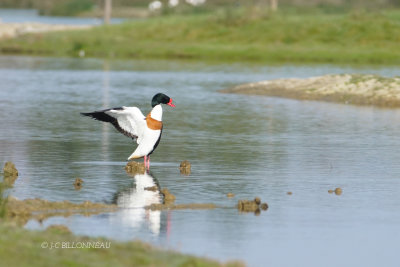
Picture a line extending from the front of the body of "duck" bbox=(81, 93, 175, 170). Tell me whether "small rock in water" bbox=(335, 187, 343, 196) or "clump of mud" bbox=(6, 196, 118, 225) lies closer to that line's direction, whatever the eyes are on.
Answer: the small rock in water

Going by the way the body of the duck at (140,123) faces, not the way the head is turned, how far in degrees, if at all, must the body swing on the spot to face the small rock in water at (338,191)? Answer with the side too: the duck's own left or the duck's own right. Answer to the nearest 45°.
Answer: approximately 45° to the duck's own right

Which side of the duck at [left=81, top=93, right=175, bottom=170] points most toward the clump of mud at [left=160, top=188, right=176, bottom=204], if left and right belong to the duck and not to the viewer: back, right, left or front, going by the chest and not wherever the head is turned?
right

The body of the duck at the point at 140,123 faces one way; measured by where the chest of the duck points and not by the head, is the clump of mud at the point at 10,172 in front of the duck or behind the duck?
behind

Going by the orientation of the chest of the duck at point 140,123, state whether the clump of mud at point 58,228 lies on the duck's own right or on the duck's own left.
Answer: on the duck's own right

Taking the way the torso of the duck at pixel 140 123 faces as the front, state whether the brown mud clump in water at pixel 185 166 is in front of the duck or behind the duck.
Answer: in front

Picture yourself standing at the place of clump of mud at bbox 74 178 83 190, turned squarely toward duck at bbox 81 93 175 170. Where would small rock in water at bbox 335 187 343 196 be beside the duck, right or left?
right

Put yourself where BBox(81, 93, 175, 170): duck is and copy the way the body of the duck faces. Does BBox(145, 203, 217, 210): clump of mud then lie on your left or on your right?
on your right

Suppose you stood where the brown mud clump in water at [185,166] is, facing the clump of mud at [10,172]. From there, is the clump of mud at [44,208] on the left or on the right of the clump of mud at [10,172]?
left

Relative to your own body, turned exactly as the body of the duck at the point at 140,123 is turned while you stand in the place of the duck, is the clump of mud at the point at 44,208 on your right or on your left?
on your right

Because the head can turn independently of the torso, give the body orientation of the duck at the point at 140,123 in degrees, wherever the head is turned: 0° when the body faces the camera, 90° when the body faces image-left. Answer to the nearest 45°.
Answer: approximately 270°

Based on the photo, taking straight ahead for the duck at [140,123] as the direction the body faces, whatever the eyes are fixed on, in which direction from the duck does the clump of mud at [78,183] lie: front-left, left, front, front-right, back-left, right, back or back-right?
back-right
